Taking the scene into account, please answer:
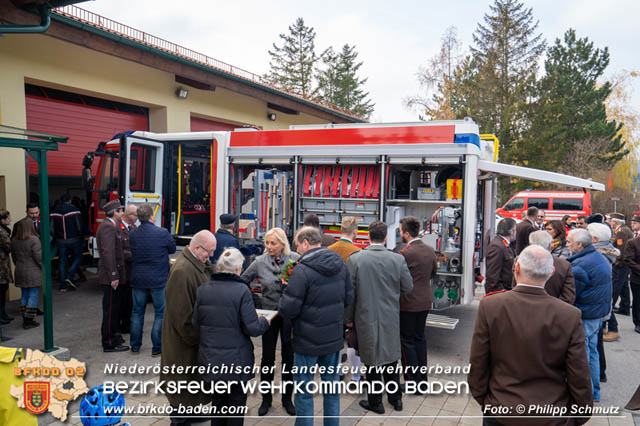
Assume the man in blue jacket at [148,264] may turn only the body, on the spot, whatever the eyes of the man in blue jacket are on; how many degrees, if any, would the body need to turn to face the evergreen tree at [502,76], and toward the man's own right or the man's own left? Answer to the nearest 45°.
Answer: approximately 45° to the man's own right

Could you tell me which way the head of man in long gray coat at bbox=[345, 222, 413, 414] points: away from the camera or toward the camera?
away from the camera

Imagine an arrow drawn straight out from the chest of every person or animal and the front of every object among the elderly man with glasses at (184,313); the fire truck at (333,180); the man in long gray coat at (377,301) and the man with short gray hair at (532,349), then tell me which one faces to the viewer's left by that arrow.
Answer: the fire truck

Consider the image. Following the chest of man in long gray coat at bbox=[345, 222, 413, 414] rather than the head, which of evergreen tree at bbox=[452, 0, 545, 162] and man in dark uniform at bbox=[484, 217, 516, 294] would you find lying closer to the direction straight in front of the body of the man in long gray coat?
the evergreen tree

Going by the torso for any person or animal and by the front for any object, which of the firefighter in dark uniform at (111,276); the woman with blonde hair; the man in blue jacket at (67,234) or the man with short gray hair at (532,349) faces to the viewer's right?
the firefighter in dark uniform

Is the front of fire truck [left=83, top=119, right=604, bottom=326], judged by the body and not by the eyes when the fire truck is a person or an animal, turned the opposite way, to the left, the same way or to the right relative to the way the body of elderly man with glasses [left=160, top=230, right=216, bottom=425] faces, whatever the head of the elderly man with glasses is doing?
the opposite way

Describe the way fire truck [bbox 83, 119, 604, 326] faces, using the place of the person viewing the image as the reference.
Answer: facing to the left of the viewer

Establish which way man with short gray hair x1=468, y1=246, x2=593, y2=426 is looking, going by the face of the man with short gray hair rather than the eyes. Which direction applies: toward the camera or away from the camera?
away from the camera

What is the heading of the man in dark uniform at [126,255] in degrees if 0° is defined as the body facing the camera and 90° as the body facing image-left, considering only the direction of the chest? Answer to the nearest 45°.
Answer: approximately 315°
